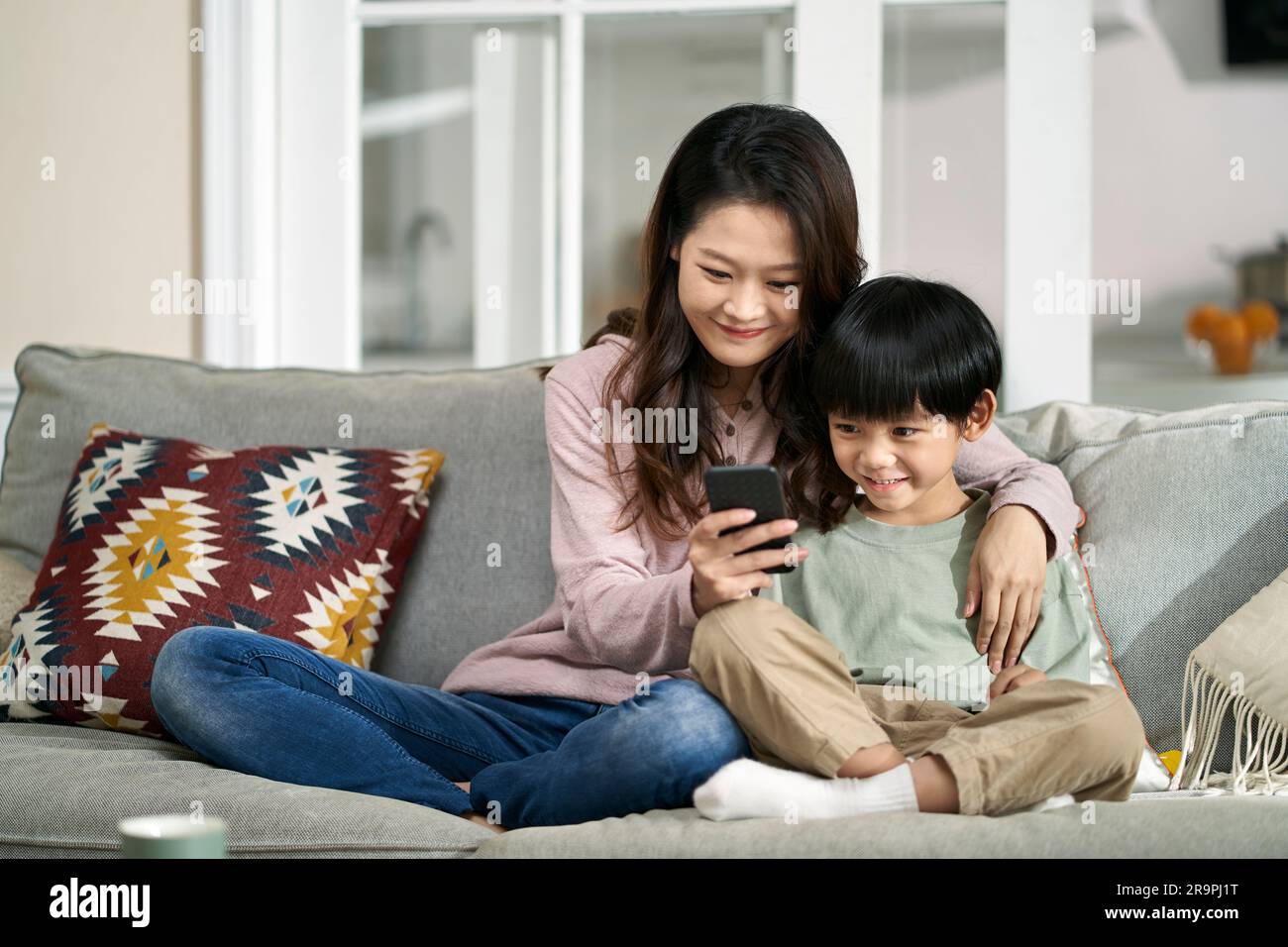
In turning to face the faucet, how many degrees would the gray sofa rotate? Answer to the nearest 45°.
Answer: approximately 180°

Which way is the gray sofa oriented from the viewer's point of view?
toward the camera

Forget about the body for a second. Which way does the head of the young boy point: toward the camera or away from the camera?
toward the camera

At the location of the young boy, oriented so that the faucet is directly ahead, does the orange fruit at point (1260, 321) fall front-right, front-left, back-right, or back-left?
front-right

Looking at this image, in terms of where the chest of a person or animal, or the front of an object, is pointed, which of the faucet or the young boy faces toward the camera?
the young boy
